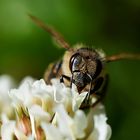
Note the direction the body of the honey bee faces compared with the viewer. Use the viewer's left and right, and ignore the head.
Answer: facing the viewer
